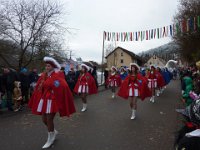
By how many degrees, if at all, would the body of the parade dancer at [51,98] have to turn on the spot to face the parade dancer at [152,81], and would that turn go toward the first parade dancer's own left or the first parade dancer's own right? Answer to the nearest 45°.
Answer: approximately 180°

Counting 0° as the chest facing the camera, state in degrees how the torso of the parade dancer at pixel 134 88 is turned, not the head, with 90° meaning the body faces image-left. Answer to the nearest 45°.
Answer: approximately 0°

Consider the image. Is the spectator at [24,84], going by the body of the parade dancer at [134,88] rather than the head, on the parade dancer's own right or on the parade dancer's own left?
on the parade dancer's own right

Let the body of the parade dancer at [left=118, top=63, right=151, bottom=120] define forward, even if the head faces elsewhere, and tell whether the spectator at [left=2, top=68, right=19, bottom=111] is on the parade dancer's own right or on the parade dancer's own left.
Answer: on the parade dancer's own right

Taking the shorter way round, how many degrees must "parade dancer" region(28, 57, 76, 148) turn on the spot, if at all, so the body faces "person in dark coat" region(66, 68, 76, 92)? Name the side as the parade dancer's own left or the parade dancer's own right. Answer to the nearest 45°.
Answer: approximately 135° to the parade dancer's own right
